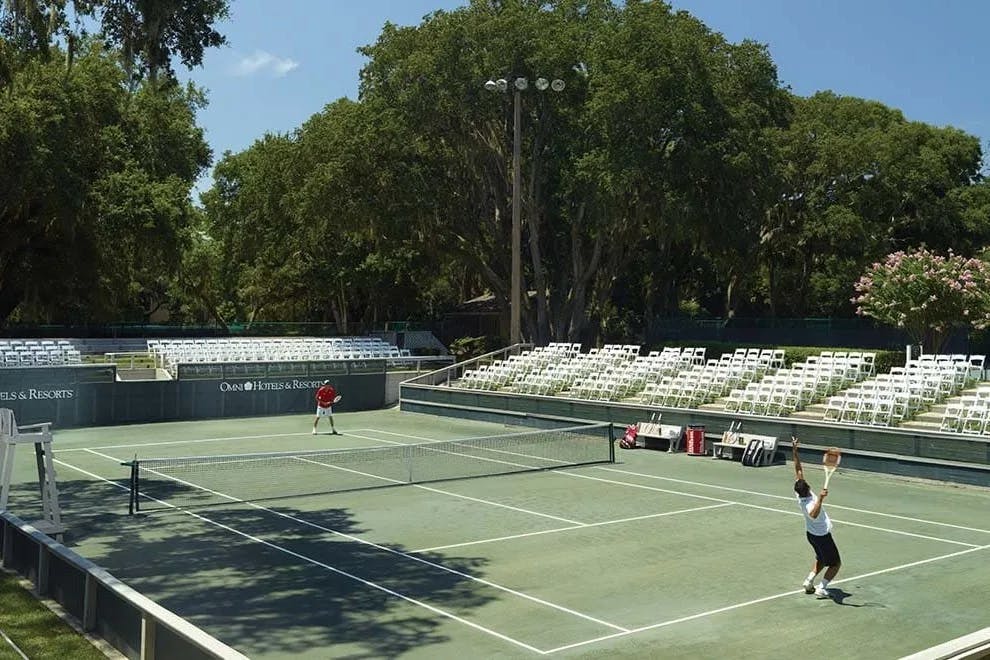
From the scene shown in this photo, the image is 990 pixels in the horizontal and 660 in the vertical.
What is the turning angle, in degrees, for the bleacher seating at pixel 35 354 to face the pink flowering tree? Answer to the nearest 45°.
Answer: approximately 45° to its left

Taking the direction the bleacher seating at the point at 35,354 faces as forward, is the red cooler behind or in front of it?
in front

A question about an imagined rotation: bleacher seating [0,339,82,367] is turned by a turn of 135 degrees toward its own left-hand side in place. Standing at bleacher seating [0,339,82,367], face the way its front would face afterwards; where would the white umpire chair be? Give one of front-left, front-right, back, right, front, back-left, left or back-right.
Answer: back-right

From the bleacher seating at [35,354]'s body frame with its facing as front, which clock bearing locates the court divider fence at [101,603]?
The court divider fence is roughly at 12 o'clock from the bleacher seating.

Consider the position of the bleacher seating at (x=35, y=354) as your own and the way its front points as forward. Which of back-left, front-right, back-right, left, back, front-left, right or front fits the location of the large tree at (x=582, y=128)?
left

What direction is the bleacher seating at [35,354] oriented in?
toward the camera

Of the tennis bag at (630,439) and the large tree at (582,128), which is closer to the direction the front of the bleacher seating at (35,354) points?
the tennis bag

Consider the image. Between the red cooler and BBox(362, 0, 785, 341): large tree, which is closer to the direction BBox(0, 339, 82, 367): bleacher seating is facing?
the red cooler

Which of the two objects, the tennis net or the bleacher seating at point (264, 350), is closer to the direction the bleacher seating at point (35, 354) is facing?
the tennis net

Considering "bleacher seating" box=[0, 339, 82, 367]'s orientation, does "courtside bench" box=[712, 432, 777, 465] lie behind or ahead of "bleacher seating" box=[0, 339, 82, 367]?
ahead

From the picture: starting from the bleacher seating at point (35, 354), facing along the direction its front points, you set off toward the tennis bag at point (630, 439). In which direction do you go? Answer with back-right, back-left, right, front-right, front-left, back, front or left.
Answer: front-left

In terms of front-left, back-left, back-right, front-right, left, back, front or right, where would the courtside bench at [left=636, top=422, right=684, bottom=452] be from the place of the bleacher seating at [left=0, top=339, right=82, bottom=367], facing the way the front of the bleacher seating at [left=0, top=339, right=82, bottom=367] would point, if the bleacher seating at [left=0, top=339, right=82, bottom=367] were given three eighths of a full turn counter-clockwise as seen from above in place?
right
